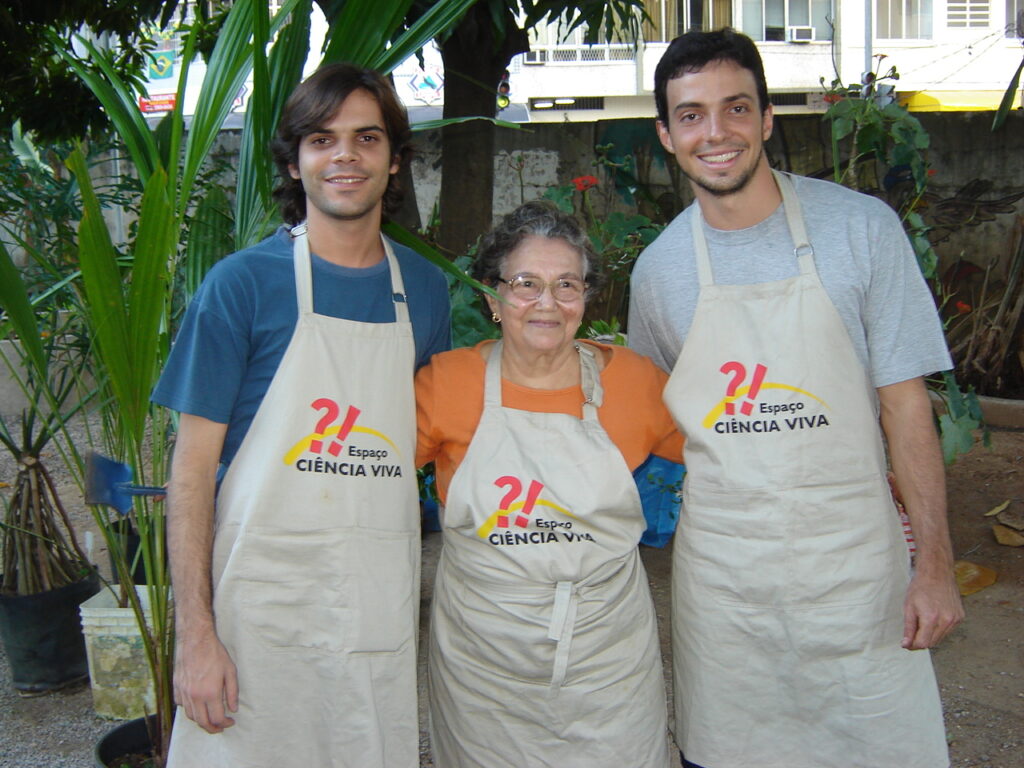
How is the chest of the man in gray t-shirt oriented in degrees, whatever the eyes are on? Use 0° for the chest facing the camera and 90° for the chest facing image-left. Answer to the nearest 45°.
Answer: approximately 0°

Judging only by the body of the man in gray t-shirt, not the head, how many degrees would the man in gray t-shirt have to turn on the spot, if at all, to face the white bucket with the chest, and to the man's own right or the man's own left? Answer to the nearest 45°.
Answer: approximately 90° to the man's own right

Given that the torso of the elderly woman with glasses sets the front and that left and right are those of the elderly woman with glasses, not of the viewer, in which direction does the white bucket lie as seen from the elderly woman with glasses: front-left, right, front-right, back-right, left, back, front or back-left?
back-right

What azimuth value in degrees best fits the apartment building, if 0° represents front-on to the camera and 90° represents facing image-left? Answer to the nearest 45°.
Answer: approximately 0°

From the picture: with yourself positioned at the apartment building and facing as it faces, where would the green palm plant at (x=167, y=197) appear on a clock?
The green palm plant is roughly at 12 o'clock from the apartment building.

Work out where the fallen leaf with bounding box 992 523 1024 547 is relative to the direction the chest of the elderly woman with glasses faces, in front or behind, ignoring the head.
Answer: behind

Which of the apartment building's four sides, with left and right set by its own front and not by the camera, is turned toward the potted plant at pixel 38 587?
front

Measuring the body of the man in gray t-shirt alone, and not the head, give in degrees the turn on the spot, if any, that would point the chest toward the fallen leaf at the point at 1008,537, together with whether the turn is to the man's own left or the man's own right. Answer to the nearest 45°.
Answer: approximately 180°

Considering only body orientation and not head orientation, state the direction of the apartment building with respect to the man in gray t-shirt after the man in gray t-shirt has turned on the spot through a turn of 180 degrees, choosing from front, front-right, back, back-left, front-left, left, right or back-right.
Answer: front

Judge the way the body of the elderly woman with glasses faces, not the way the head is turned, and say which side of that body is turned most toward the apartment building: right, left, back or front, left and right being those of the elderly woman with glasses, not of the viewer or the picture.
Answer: back
